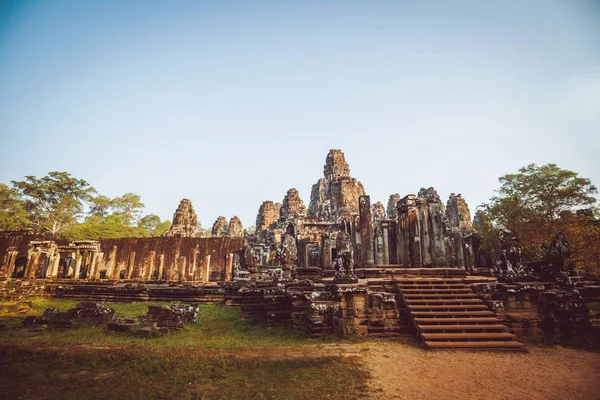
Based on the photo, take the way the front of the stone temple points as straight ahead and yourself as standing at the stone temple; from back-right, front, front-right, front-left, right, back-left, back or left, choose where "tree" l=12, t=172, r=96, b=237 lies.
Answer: back-right

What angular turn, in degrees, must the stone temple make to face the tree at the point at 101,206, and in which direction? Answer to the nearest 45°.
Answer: approximately 135° to its right

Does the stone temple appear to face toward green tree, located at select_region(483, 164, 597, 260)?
no

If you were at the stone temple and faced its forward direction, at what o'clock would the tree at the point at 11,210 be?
The tree is roughly at 4 o'clock from the stone temple.

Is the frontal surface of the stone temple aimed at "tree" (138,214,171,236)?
no

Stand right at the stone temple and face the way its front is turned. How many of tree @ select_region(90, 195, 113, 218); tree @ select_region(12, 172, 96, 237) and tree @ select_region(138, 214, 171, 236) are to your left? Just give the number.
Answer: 0

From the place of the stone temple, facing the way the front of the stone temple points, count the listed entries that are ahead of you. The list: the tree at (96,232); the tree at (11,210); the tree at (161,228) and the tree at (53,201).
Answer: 0

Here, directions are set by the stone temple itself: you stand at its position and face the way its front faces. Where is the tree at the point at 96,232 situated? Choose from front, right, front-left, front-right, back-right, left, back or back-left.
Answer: back-right

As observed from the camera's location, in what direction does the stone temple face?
facing the viewer

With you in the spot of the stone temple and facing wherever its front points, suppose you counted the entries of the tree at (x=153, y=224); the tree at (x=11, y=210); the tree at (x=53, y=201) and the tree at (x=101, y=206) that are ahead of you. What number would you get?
0

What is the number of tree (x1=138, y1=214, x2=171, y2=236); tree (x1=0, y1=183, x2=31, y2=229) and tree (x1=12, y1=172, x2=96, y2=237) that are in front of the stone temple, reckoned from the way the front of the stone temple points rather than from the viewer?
0

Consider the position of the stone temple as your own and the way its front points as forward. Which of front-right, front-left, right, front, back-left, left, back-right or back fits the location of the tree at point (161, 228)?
back-right
